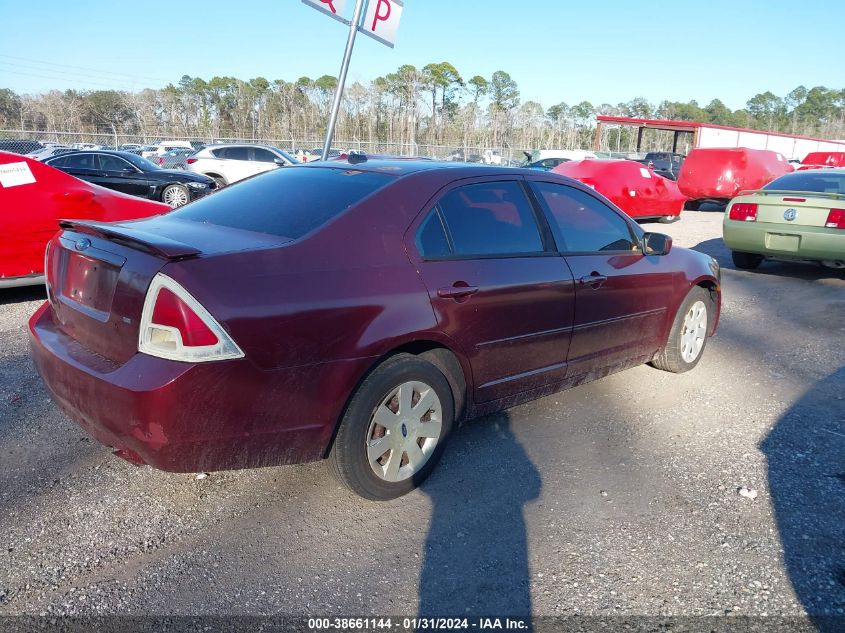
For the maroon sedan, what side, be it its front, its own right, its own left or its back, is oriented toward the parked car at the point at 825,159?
front

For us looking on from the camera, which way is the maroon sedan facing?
facing away from the viewer and to the right of the viewer

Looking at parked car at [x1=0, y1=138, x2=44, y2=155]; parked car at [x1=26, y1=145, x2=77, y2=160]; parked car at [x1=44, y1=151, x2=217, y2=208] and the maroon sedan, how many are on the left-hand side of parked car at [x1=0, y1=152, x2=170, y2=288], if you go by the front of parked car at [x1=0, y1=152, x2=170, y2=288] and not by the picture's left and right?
3

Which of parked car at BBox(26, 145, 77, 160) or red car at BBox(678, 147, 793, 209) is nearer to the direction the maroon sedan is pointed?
the red car

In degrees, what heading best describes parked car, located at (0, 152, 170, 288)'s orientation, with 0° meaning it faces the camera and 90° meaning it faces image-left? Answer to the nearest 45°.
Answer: approximately 270°

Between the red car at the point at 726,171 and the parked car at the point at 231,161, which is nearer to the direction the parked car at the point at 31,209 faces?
the red car

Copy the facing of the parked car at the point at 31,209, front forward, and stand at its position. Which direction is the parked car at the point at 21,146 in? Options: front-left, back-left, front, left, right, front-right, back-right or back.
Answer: left

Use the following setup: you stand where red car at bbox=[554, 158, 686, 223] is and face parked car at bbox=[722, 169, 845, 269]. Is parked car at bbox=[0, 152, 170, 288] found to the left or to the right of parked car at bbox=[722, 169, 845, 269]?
right

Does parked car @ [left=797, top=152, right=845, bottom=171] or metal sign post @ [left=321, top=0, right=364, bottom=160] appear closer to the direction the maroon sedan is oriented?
the parked car
